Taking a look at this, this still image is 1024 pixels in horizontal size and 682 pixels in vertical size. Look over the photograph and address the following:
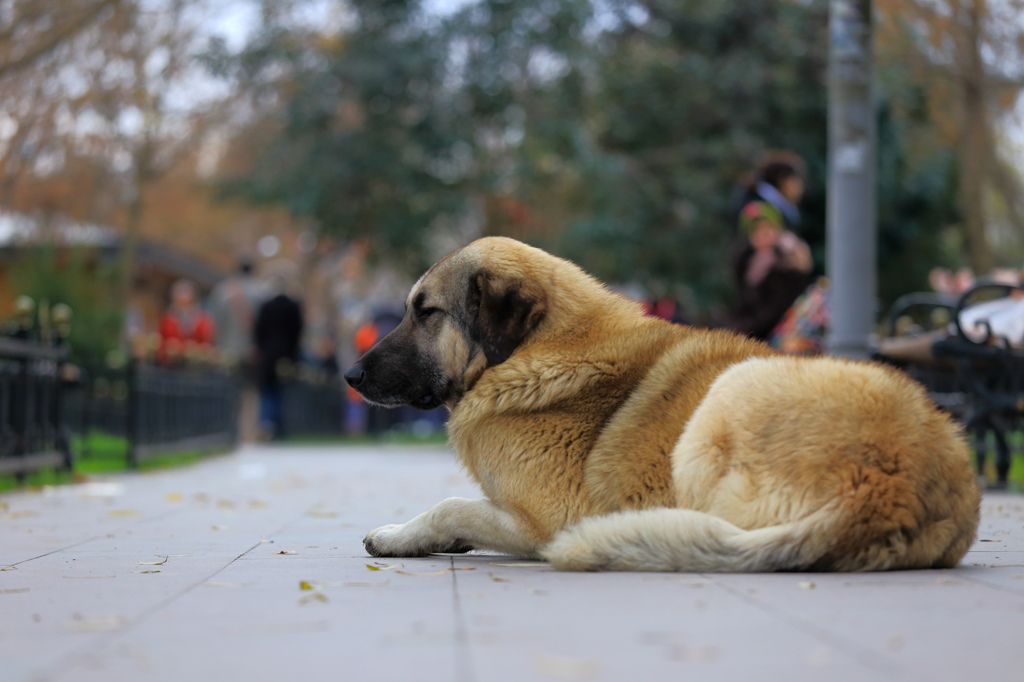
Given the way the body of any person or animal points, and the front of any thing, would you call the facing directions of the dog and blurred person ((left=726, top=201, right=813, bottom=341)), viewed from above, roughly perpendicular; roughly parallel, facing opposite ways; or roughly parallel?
roughly perpendicular

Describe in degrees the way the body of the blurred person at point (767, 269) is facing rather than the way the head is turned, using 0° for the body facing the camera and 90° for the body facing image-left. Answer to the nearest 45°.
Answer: approximately 0°

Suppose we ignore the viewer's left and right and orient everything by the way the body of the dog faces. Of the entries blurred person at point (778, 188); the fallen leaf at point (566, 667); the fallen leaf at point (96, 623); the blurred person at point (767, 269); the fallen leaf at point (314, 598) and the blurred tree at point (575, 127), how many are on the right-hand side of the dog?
3

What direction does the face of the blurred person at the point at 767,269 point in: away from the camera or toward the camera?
toward the camera

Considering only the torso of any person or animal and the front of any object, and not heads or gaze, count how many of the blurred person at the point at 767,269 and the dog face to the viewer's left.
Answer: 1

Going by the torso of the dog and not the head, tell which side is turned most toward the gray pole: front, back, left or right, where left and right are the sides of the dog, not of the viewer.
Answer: right

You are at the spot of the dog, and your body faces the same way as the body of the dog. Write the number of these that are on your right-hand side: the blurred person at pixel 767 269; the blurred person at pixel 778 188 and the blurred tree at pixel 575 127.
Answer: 3

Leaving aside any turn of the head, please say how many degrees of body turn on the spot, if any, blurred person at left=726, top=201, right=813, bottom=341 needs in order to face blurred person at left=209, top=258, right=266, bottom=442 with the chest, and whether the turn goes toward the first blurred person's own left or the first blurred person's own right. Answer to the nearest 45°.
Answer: approximately 135° to the first blurred person's own right

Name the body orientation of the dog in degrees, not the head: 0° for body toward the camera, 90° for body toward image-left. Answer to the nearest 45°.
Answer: approximately 90°

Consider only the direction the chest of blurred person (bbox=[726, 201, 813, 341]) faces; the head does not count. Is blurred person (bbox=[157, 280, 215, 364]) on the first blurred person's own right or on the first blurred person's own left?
on the first blurred person's own right

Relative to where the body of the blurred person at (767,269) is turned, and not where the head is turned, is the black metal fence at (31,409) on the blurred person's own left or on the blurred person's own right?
on the blurred person's own right

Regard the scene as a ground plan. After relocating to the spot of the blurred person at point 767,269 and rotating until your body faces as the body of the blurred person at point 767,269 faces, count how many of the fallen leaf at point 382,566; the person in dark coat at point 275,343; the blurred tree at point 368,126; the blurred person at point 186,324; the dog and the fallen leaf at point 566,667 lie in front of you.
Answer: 3

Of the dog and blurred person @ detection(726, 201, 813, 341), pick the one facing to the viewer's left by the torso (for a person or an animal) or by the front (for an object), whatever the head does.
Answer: the dog

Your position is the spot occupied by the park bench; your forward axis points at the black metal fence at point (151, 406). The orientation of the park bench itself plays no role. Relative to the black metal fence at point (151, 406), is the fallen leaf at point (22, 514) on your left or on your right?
left

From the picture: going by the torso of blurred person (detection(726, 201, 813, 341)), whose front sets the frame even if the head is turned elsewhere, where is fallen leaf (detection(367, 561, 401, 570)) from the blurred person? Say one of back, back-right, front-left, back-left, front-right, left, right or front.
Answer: front

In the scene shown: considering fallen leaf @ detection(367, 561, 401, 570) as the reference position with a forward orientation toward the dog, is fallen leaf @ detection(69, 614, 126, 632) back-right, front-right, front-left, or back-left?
back-right

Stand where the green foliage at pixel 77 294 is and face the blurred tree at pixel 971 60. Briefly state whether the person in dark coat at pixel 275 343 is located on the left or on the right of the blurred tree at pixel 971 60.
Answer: left

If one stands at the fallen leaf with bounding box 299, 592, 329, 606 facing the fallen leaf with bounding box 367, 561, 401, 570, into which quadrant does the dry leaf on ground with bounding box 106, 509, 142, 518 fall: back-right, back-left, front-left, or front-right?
front-left

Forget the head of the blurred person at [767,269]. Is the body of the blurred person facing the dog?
yes
